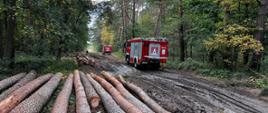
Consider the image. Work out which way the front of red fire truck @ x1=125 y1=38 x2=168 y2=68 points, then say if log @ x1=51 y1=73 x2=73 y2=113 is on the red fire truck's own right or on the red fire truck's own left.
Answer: on the red fire truck's own left

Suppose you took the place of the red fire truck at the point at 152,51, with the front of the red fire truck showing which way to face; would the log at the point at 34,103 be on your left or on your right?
on your left

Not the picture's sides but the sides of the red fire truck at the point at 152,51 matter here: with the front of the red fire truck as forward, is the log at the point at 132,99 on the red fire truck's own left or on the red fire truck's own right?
on the red fire truck's own left

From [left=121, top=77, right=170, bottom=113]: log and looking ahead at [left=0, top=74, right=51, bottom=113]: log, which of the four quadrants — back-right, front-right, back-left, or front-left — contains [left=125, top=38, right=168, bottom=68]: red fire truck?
back-right
